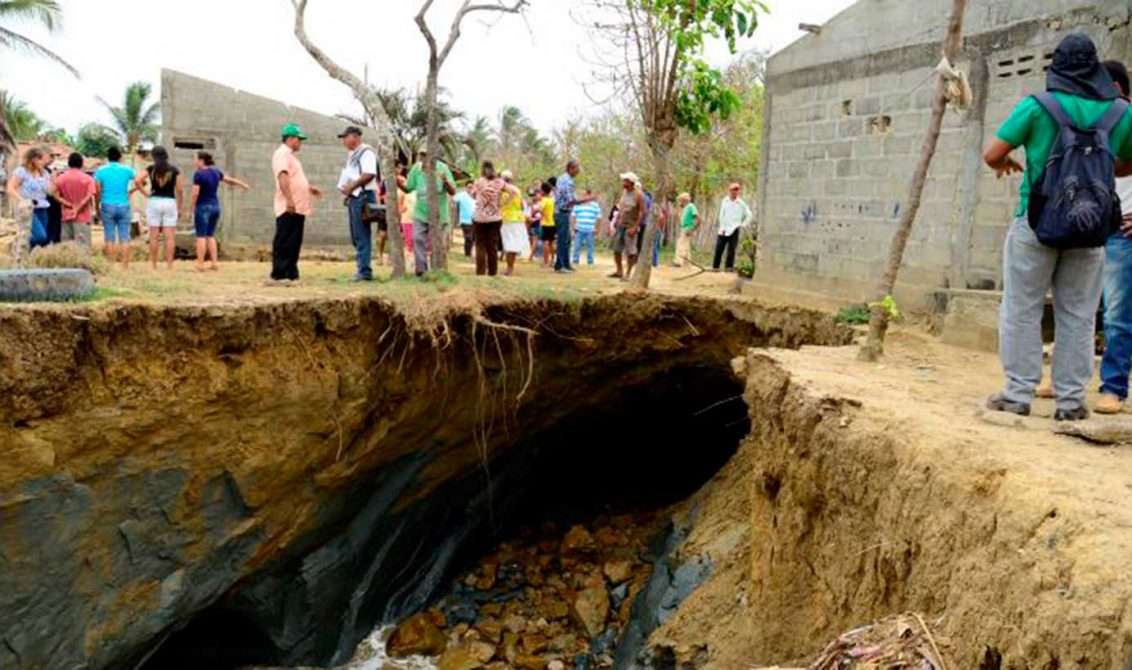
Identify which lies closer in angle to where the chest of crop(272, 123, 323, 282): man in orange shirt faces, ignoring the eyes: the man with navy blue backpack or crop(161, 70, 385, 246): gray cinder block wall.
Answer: the man with navy blue backpack

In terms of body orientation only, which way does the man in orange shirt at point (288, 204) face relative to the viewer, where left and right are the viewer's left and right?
facing to the right of the viewer

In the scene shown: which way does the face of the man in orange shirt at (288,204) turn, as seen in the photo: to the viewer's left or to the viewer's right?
to the viewer's right

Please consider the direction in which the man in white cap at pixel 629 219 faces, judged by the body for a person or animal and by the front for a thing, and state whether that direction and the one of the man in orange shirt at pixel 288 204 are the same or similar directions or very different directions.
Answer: very different directions

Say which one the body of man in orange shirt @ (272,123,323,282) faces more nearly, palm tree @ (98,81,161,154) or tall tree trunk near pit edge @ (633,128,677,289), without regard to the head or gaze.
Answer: the tall tree trunk near pit edge

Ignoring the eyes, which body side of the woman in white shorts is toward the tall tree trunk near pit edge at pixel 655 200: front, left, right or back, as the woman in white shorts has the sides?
right

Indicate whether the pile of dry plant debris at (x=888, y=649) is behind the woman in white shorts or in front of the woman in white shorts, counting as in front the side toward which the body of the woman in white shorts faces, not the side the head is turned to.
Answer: behind

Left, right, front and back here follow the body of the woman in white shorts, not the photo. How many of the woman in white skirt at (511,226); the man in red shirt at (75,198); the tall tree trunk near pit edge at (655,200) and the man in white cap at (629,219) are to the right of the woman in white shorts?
3

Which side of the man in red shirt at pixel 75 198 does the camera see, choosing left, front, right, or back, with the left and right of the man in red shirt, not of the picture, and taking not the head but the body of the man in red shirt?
back

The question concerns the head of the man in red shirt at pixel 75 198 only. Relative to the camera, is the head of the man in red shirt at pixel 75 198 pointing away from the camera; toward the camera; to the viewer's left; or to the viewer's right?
away from the camera
